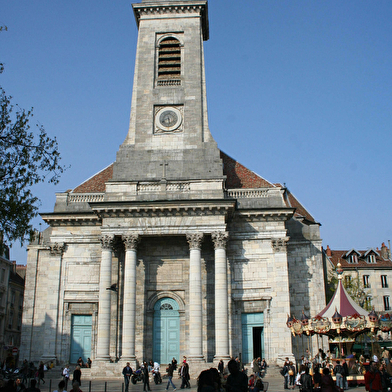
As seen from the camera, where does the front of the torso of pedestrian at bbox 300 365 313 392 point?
away from the camera

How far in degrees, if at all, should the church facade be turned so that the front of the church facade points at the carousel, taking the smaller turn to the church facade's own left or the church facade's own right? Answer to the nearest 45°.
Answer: approximately 45° to the church facade's own left

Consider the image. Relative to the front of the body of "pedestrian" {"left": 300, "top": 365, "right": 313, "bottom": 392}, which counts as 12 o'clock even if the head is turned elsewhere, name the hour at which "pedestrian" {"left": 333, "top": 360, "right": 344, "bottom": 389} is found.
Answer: "pedestrian" {"left": 333, "top": 360, "right": 344, "bottom": 389} is roughly at 1 o'clock from "pedestrian" {"left": 300, "top": 365, "right": 313, "bottom": 392}.

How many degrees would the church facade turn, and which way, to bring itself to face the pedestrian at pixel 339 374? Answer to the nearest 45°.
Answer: approximately 45° to its left

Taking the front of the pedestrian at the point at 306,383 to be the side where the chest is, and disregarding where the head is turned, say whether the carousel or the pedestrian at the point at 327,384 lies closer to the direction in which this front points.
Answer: the carousel

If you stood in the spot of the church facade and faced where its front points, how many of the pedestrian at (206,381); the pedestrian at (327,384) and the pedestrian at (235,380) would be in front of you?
3

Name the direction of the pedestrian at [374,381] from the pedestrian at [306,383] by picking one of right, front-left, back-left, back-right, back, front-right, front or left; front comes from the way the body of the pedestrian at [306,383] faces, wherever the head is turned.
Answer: back-right

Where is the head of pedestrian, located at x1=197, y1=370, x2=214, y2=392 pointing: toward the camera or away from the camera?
away from the camera

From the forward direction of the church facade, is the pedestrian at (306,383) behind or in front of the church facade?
in front

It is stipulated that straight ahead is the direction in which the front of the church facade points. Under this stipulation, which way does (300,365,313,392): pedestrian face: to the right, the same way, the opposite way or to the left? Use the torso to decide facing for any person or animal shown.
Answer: the opposite way

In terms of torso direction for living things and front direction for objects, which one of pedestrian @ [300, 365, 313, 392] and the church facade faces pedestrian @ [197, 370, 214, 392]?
the church facade

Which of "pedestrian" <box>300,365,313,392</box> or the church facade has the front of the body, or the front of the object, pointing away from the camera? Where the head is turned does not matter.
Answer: the pedestrian
